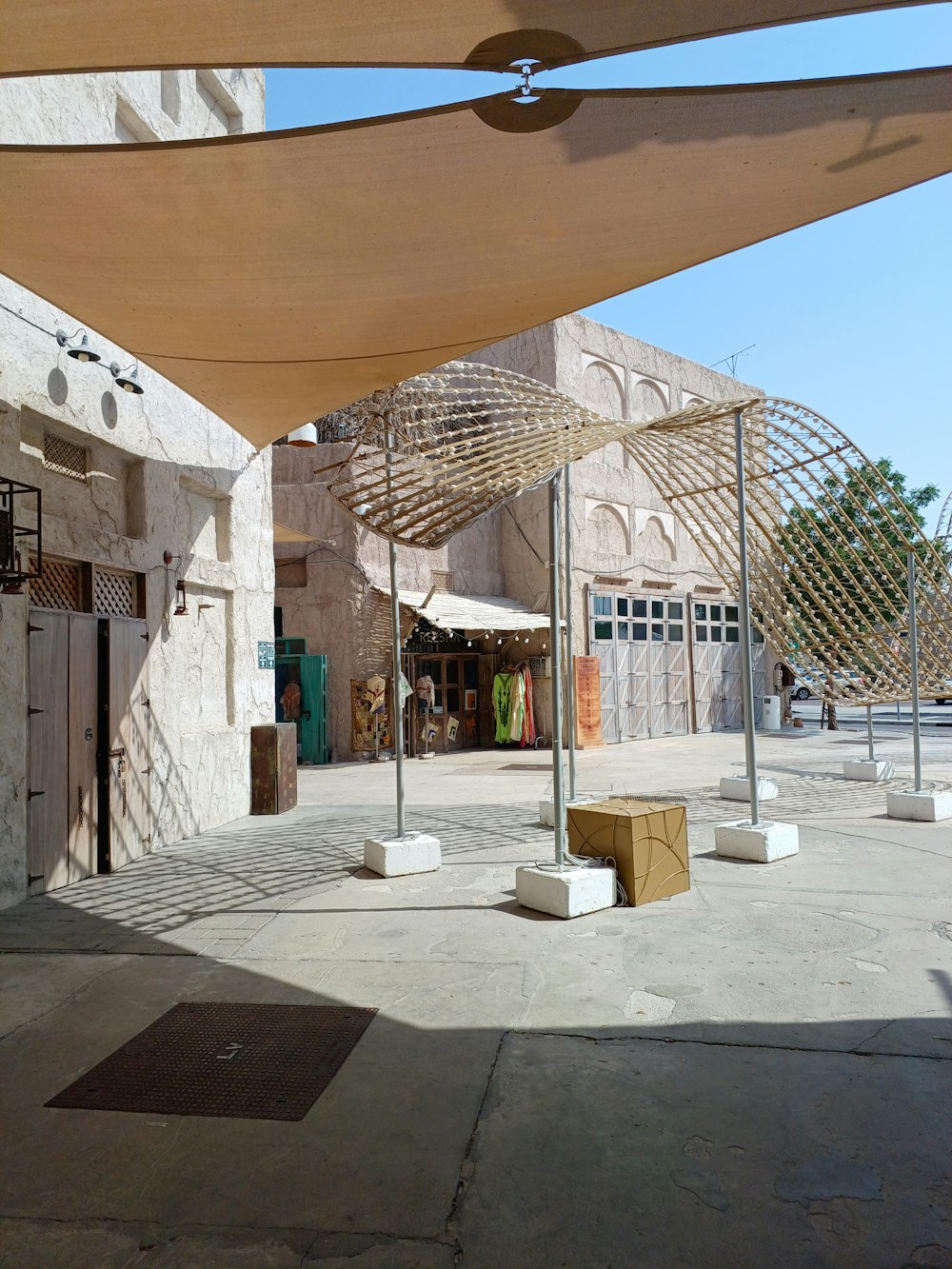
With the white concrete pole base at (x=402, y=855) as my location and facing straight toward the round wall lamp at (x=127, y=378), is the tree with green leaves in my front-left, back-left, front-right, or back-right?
back-right

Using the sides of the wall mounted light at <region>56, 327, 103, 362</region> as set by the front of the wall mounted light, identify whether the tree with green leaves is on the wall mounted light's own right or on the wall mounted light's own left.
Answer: on the wall mounted light's own left

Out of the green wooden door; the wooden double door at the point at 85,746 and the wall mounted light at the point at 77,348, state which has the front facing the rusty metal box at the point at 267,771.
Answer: the green wooden door

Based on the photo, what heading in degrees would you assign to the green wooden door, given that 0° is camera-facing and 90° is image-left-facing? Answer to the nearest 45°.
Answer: approximately 0°

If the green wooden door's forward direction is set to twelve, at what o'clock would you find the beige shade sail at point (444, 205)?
The beige shade sail is roughly at 12 o'clock from the green wooden door.

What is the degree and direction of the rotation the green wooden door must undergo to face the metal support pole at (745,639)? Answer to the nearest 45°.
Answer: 0° — it already faces it

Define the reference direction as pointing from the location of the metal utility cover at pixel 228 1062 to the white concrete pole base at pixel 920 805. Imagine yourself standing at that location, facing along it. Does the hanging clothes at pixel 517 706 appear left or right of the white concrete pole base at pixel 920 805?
left

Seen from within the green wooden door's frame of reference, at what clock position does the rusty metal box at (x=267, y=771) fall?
The rusty metal box is roughly at 12 o'clock from the green wooden door.
